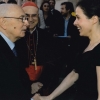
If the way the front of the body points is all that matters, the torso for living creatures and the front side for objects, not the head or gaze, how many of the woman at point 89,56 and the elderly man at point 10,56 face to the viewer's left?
1

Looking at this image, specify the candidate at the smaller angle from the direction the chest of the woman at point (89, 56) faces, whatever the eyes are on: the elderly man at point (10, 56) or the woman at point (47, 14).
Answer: the elderly man

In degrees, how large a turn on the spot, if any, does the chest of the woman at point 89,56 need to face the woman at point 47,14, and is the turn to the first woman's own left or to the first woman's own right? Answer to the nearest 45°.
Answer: approximately 90° to the first woman's own right

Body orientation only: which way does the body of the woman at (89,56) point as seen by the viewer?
to the viewer's left

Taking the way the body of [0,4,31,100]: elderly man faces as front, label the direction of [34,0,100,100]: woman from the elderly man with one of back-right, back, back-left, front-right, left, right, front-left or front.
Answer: front

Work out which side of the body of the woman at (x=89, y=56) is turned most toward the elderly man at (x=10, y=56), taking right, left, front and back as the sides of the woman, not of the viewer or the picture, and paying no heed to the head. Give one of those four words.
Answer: front

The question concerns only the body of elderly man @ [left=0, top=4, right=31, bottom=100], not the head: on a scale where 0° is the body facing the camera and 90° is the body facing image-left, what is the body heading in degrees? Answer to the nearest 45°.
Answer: approximately 270°

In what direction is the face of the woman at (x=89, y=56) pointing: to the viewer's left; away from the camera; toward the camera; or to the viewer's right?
to the viewer's left

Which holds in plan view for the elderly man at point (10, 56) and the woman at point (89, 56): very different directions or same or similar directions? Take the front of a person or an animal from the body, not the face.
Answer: very different directions

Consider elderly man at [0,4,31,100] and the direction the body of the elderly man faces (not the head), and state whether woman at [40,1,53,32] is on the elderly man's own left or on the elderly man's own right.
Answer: on the elderly man's own left
